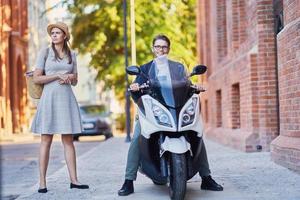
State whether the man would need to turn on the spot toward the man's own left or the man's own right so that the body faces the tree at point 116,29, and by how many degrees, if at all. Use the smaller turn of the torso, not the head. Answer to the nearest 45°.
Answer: approximately 180°

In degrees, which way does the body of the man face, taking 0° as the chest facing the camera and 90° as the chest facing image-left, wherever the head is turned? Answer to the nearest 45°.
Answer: approximately 0°

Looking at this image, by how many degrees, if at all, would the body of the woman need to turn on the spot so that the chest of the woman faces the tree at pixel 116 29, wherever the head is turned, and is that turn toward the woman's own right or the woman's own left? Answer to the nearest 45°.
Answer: approximately 180°

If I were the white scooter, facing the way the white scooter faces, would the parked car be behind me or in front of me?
behind

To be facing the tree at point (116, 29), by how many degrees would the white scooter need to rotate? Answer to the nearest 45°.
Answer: approximately 180°

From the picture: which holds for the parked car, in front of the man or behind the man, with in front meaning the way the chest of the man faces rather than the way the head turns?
behind

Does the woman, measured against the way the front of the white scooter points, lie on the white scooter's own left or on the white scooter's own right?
on the white scooter's own right

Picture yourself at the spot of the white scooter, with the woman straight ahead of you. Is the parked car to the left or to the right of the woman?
right

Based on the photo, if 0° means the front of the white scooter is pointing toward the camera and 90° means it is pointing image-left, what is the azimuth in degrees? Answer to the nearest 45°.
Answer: approximately 0°
